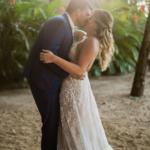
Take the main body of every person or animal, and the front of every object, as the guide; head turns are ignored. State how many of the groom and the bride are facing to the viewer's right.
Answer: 1

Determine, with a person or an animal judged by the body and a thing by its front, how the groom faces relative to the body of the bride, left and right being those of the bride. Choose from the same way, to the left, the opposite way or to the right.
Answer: the opposite way

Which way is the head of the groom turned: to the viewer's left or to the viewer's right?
to the viewer's right

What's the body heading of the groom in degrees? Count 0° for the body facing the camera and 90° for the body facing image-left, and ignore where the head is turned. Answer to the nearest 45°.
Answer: approximately 270°

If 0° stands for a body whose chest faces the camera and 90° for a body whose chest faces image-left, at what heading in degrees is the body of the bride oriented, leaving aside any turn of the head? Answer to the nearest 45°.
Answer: approximately 90°
